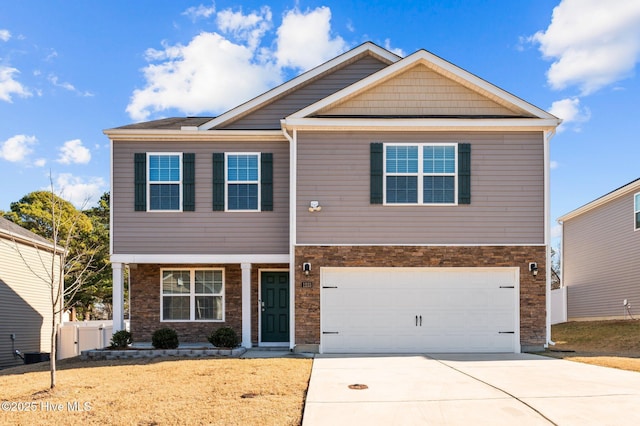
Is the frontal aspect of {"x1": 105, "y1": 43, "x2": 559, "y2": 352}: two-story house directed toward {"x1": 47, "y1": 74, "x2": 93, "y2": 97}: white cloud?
no

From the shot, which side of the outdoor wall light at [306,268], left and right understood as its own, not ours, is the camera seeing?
front

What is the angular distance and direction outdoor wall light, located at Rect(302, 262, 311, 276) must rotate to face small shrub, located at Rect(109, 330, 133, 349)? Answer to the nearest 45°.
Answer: approximately 90° to its right

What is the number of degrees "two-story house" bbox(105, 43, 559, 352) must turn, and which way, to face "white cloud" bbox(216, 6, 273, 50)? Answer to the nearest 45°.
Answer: approximately 135° to its right

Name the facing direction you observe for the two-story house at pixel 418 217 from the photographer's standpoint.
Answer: facing the viewer

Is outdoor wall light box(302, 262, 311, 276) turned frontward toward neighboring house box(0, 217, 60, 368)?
no

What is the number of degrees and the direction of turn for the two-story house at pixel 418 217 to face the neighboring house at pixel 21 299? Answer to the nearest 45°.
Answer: approximately 135° to its right

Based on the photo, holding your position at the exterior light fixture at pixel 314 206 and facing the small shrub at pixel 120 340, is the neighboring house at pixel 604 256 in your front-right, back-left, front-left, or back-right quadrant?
back-right

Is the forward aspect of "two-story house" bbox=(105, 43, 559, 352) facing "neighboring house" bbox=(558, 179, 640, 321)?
no

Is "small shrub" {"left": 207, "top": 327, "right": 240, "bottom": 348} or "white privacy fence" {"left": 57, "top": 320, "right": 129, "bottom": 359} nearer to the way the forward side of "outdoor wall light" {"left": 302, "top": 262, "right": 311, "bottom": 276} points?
the small shrub

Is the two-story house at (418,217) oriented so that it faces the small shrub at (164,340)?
no
